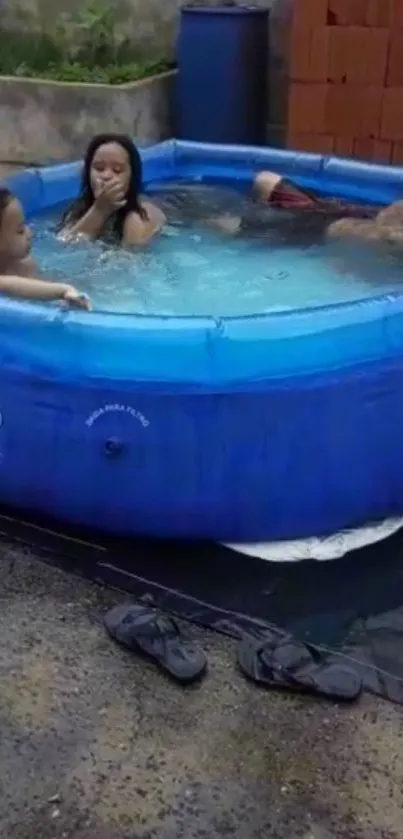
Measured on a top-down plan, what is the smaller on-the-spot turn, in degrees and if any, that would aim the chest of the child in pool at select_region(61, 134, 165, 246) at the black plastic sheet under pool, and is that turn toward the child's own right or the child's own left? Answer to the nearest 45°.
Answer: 0° — they already face it

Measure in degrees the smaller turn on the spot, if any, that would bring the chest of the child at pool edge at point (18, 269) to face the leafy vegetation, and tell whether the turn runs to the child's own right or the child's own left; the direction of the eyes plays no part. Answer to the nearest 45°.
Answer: approximately 90° to the child's own left

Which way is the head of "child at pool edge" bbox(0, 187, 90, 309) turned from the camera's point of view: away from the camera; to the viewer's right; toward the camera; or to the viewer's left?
to the viewer's right

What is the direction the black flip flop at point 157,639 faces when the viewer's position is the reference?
facing away from the viewer and to the left of the viewer

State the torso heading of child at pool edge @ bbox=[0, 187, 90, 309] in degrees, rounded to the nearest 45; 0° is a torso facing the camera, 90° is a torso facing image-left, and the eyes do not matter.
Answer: approximately 270°

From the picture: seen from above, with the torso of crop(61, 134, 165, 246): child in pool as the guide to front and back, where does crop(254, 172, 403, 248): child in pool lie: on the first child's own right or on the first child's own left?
on the first child's own left

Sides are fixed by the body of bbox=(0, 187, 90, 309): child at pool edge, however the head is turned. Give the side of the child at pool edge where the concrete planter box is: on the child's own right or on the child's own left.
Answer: on the child's own left

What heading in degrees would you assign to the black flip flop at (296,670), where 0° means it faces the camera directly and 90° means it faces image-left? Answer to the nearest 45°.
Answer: approximately 135°
